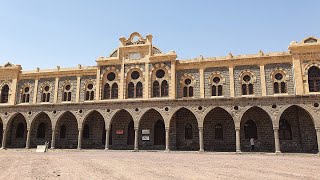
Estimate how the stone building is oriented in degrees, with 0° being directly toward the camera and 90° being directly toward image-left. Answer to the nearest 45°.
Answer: approximately 0°
